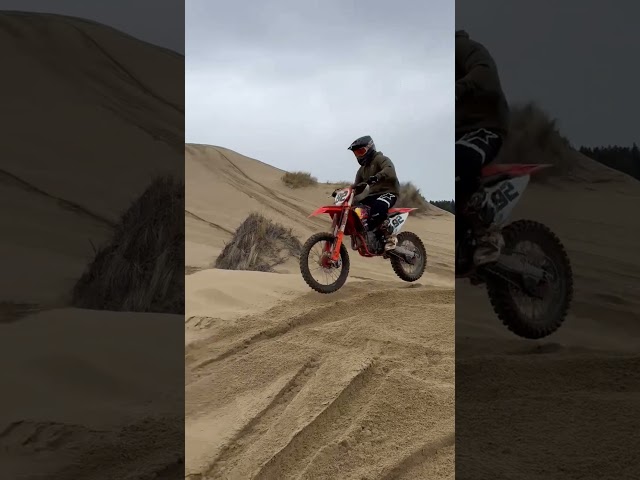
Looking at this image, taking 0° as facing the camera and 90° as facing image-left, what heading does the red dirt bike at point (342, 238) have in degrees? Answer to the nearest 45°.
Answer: approximately 45°

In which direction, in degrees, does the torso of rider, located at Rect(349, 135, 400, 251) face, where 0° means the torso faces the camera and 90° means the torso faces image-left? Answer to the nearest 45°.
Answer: approximately 45°

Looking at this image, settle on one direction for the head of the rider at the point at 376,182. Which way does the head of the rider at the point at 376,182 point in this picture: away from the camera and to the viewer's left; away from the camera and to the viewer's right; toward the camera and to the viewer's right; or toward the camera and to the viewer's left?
toward the camera and to the viewer's left
